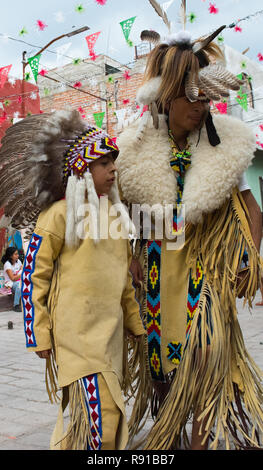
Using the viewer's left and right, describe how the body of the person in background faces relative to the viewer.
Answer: facing the viewer and to the right of the viewer

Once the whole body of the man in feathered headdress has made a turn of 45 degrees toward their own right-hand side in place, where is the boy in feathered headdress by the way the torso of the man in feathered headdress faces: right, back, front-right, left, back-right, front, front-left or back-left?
front

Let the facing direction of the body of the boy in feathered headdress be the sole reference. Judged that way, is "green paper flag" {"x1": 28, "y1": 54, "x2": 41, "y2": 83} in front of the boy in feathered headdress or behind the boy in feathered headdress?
behind

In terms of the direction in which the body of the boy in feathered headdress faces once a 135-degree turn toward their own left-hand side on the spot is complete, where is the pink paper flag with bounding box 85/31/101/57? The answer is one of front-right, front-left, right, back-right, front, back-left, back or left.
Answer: front

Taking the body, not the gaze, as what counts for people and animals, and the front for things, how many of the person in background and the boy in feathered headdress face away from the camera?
0

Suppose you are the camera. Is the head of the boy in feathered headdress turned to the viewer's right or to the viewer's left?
to the viewer's right

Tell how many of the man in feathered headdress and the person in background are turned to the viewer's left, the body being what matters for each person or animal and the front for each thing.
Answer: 0

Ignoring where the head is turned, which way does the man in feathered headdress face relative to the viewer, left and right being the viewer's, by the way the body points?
facing the viewer
